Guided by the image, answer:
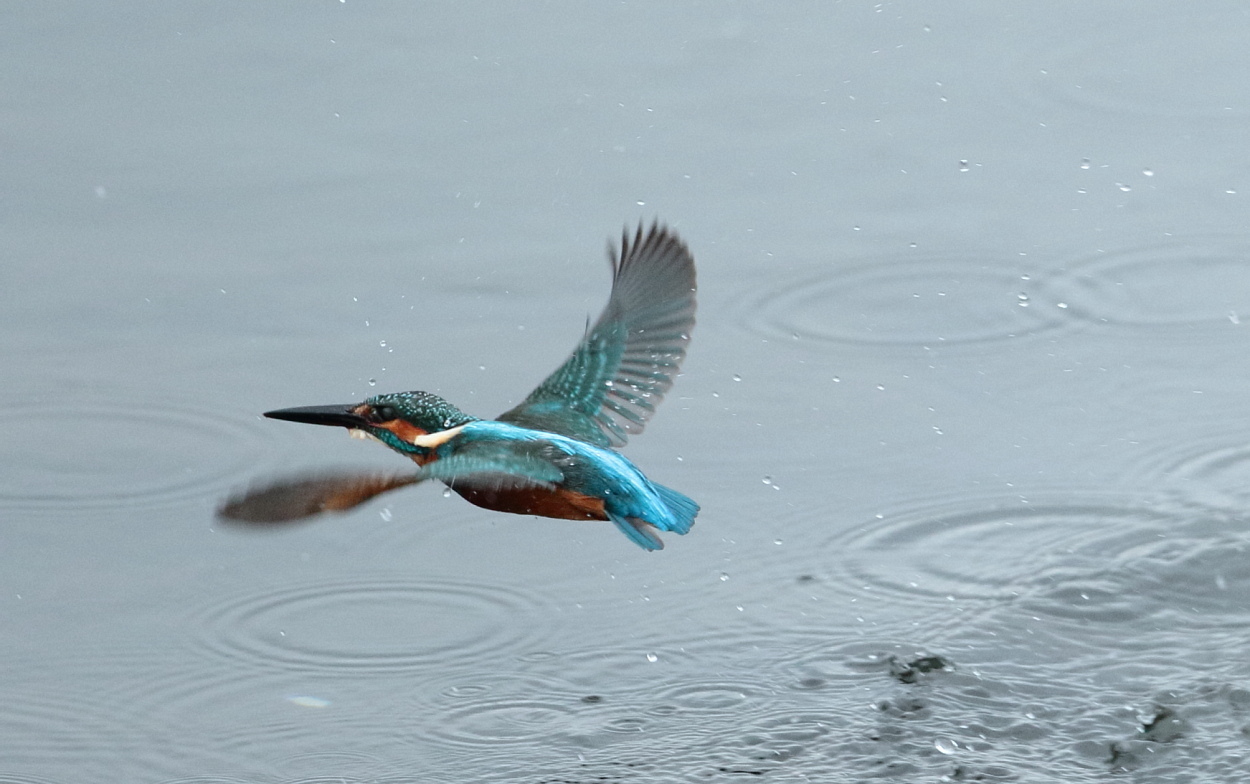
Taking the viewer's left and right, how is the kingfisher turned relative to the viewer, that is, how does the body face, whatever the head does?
facing to the left of the viewer
